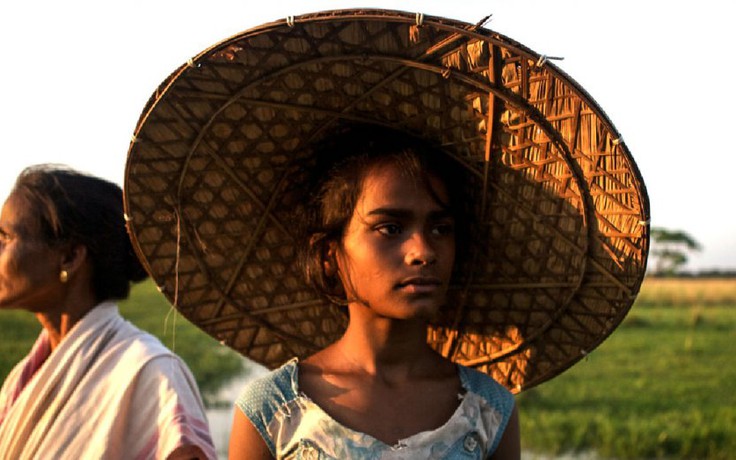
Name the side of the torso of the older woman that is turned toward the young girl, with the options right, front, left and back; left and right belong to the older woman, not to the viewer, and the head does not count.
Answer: left

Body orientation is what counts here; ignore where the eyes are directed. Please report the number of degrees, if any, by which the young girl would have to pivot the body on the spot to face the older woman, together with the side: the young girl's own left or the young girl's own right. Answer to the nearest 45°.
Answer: approximately 135° to the young girl's own right

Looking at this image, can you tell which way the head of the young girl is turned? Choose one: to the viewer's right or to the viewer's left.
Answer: to the viewer's right

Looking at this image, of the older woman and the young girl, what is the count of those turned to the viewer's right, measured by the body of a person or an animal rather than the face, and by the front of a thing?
0

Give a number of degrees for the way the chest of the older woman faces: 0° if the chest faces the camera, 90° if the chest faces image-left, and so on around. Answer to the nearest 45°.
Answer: approximately 45°

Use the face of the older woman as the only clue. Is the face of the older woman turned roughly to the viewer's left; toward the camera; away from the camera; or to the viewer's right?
to the viewer's left

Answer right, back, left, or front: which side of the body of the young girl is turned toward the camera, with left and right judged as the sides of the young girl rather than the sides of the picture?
front
